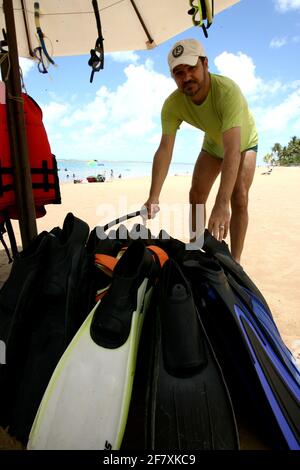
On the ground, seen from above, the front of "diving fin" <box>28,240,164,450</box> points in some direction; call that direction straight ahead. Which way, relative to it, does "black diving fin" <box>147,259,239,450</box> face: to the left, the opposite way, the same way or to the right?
the same way

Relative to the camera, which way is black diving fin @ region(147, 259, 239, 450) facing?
toward the camera

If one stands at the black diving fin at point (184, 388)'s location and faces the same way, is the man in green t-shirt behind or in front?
behind

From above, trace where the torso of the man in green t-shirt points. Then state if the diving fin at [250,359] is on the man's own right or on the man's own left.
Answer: on the man's own left

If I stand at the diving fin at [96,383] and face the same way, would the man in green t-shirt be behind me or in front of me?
behind

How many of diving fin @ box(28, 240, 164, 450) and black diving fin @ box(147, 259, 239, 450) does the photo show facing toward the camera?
2

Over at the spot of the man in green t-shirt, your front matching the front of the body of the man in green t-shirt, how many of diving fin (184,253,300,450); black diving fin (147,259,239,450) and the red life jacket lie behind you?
0

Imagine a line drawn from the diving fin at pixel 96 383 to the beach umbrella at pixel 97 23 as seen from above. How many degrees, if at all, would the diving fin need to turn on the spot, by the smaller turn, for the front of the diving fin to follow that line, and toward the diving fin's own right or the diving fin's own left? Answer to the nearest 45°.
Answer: approximately 180°
